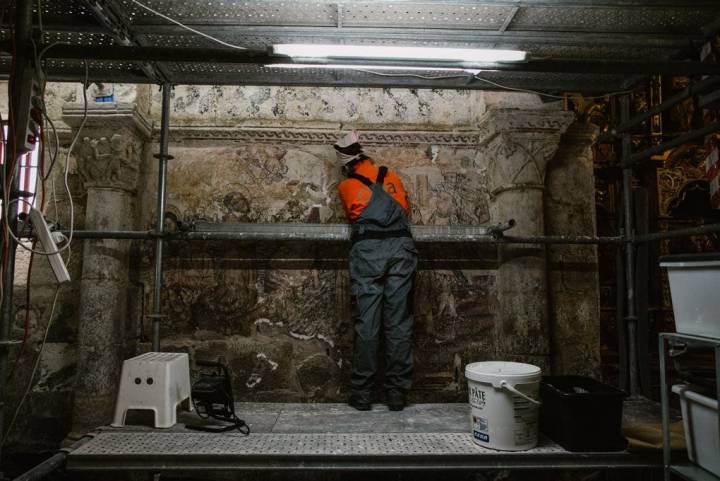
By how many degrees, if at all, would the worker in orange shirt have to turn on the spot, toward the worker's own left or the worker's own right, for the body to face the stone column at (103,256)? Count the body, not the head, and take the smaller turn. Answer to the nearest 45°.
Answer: approximately 90° to the worker's own left

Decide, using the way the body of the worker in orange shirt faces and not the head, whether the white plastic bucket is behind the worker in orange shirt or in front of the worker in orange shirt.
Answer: behind

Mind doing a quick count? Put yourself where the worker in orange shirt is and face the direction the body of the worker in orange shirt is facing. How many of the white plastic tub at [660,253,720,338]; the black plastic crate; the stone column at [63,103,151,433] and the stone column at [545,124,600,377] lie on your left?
1

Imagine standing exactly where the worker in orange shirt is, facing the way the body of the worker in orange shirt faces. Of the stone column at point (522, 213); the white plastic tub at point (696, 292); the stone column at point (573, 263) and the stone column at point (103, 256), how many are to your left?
1

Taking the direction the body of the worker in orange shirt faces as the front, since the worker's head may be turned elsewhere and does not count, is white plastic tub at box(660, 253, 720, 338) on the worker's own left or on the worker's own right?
on the worker's own right

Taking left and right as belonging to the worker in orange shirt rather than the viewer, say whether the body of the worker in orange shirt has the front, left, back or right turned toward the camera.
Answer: back

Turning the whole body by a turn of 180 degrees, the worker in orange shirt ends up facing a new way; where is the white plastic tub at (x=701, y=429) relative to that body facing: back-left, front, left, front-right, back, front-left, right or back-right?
front-left

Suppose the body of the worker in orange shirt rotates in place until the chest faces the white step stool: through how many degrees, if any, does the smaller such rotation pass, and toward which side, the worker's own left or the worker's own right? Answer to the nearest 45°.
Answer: approximately 135° to the worker's own left

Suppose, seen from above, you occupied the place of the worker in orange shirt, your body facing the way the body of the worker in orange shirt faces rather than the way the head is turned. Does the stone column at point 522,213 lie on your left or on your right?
on your right

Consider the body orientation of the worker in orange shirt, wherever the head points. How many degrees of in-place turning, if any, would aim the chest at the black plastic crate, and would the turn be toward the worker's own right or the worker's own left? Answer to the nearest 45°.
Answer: approximately 135° to the worker's own right
